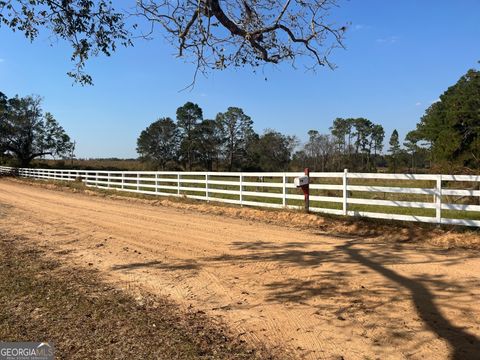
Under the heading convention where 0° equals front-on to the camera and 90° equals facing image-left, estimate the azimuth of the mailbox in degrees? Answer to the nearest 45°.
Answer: approximately 45°
